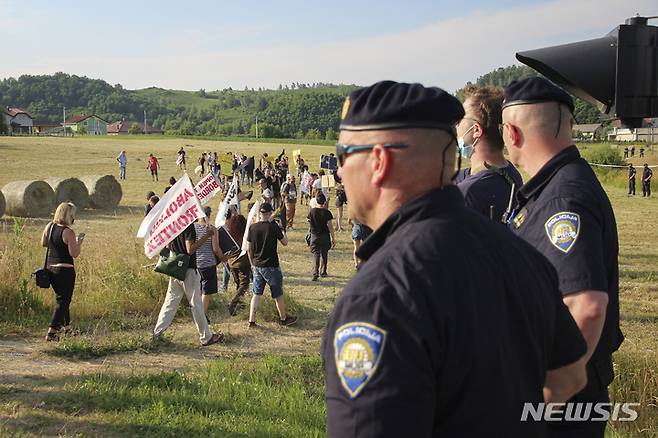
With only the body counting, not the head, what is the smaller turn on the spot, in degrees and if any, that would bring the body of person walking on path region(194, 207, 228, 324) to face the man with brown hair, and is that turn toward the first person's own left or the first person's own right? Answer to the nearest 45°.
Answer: approximately 135° to the first person's own right

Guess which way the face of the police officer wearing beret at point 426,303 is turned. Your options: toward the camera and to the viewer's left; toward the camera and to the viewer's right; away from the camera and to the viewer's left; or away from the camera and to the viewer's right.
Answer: away from the camera and to the viewer's left

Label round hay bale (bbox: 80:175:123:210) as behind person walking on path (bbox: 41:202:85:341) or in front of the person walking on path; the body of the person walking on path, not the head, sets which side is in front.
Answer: in front

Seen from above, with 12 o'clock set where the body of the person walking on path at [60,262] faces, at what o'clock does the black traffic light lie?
The black traffic light is roughly at 4 o'clock from the person walking on path.

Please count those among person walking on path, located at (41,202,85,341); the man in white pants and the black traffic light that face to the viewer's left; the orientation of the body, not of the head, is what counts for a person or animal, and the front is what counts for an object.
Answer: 1

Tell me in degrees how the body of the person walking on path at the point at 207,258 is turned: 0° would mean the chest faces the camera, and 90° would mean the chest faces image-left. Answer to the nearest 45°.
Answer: approximately 225°

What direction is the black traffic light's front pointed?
to the viewer's left

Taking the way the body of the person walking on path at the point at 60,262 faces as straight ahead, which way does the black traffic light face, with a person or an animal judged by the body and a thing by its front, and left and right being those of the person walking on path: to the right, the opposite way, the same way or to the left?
to the left

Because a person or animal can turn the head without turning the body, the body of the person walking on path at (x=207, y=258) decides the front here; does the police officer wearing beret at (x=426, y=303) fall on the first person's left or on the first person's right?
on the first person's right
